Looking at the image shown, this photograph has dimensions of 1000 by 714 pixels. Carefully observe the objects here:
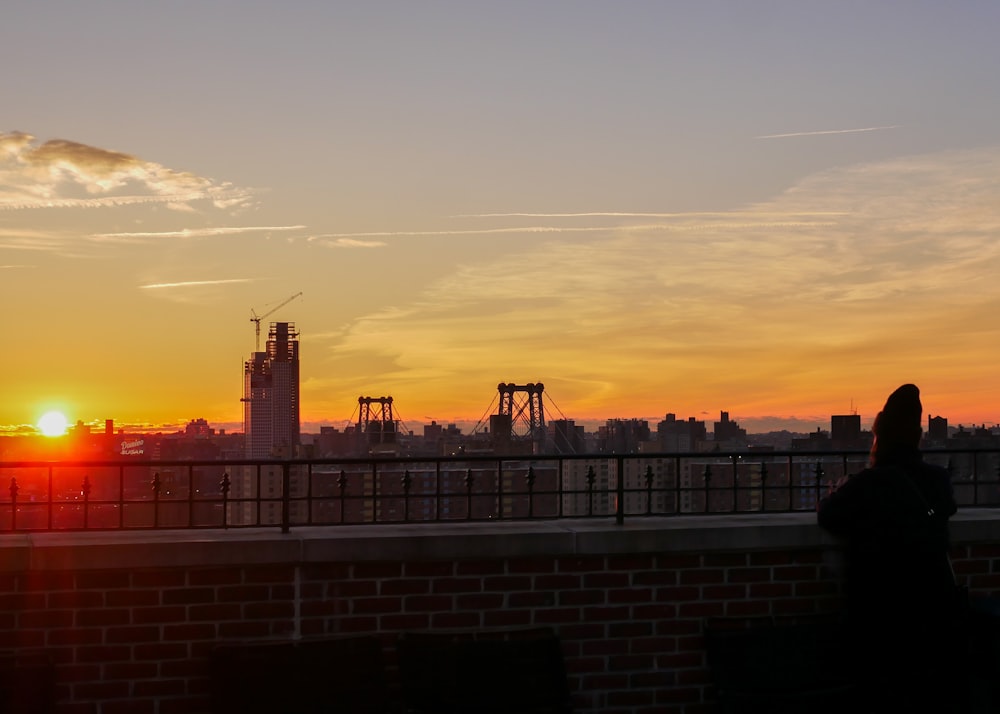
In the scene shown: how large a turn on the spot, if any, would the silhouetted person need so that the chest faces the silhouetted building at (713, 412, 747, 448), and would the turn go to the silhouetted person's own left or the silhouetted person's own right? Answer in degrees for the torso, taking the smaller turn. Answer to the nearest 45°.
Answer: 0° — they already face it

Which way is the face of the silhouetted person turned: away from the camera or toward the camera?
away from the camera

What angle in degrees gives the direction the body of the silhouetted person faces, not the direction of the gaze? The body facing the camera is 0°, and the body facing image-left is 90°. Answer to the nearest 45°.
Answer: approximately 180°

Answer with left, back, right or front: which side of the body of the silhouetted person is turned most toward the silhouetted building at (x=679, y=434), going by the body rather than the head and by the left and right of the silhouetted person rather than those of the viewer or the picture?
front
